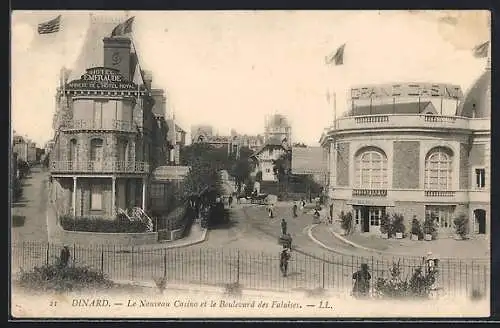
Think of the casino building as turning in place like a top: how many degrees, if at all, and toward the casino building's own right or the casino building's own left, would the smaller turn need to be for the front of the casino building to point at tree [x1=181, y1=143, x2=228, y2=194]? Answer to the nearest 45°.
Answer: approximately 90° to the casino building's own right

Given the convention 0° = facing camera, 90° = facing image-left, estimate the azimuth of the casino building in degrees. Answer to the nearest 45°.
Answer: approximately 0°

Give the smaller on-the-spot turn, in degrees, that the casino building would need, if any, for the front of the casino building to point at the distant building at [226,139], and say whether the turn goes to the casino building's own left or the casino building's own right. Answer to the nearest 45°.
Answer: approximately 90° to the casino building's own right
